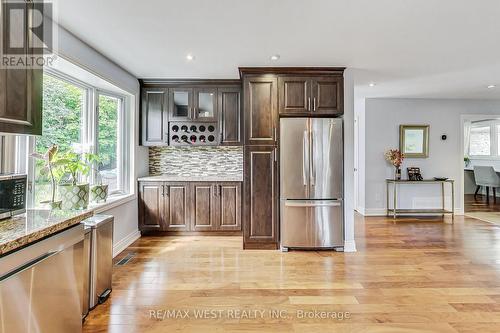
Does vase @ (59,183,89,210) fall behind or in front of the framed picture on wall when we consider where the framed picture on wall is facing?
in front

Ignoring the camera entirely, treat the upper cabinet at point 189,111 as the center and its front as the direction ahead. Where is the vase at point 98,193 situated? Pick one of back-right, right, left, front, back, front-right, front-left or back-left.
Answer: front-right

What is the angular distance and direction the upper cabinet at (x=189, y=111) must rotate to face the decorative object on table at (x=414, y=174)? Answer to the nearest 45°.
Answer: approximately 90° to its left

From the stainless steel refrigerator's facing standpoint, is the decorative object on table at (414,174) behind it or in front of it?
behind

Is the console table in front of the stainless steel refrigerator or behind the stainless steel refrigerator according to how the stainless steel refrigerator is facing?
behind

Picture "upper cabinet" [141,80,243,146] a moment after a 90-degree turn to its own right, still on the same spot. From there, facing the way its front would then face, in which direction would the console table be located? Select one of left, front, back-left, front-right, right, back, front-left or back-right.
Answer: back

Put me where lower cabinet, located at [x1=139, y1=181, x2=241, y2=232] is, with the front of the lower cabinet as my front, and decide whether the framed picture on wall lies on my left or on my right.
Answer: on my left

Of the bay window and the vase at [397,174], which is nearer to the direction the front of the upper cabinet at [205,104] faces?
the bay window

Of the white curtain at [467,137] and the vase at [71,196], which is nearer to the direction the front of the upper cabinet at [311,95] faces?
the vase

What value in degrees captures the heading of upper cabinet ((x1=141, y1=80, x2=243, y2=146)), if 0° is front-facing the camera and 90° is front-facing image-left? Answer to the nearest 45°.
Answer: approximately 0°

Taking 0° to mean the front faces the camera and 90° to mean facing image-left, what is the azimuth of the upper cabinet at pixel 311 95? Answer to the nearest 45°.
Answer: approximately 0°

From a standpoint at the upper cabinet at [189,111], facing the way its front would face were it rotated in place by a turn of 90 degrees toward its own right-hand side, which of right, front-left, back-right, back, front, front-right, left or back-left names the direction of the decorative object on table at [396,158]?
back
